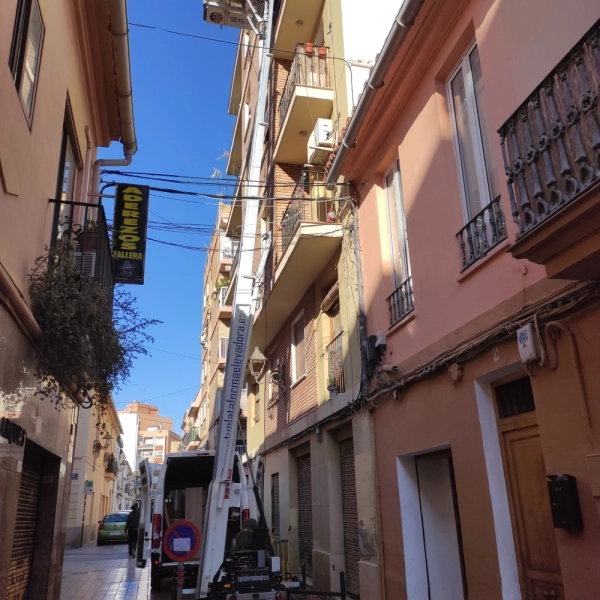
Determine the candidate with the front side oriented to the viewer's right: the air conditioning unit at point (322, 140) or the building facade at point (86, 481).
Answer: the building facade

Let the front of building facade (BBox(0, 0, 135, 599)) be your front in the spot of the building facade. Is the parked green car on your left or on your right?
on your left

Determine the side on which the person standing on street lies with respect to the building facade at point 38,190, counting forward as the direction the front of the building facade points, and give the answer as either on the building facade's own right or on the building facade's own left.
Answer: on the building facade's own left

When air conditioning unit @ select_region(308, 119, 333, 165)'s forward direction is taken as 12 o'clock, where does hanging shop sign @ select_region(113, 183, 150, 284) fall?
The hanging shop sign is roughly at 11 o'clock from the air conditioning unit.

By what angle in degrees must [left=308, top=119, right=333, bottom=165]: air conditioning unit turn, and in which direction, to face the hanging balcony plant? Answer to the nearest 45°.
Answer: approximately 45° to its left

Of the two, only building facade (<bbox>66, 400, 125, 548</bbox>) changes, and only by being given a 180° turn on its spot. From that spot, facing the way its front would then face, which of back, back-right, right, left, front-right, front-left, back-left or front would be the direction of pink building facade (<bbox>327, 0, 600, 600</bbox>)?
left

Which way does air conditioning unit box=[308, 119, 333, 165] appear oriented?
to the viewer's left

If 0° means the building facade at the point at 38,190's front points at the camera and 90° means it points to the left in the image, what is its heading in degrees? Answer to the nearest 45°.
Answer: approximately 270°

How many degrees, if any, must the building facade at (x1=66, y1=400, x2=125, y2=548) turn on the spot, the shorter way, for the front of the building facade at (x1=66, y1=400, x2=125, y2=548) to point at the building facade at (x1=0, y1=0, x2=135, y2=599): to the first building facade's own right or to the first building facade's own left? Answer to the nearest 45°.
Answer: approximately 90° to the first building facade's own right

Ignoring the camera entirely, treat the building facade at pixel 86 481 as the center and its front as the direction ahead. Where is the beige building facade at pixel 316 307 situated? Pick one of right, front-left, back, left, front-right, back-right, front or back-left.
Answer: right

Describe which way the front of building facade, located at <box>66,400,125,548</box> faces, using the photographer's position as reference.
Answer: facing to the right of the viewer

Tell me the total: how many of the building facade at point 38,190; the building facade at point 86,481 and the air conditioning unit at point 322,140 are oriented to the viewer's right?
2

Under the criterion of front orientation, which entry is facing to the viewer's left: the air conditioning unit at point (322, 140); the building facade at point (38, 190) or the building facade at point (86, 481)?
the air conditioning unit
